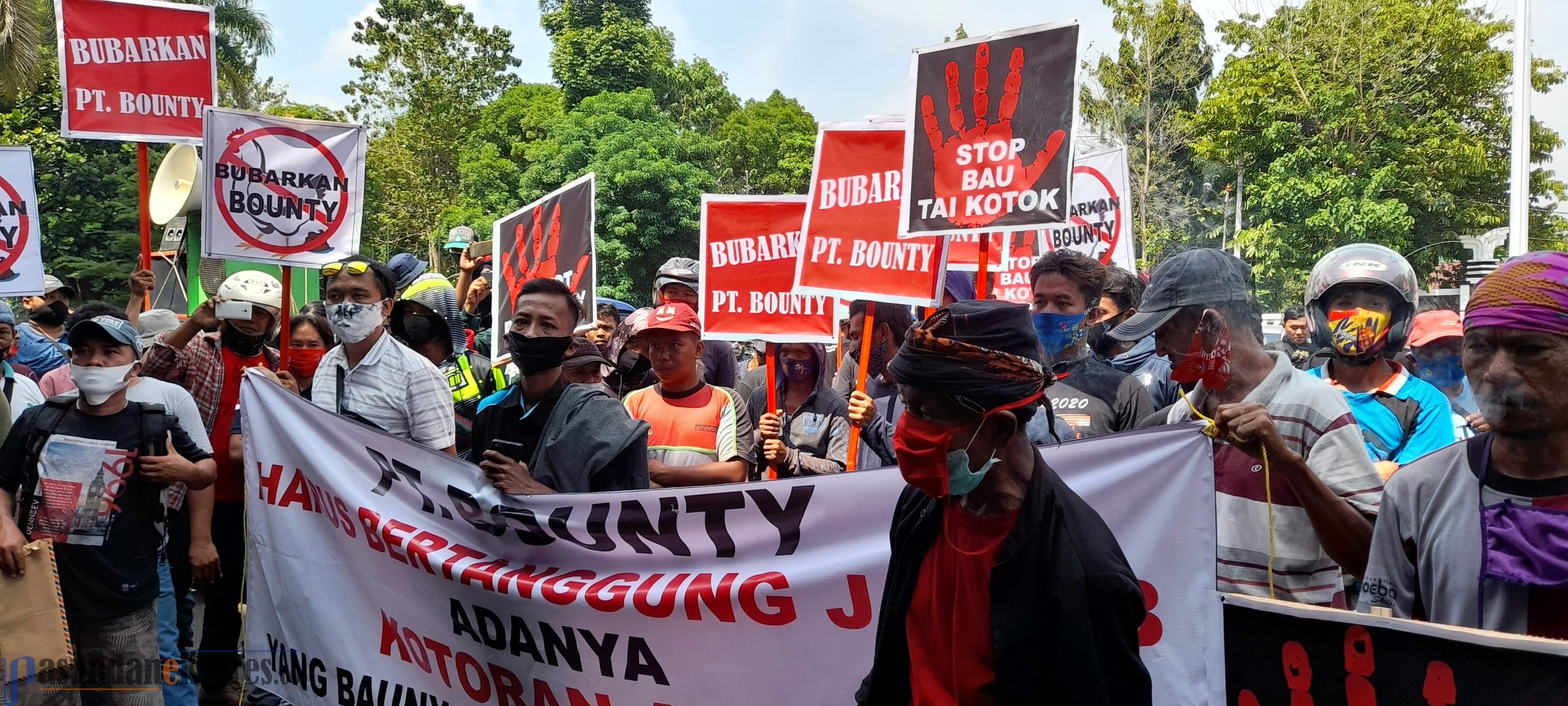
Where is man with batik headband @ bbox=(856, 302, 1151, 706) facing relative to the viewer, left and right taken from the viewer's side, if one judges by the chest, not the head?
facing the viewer and to the left of the viewer

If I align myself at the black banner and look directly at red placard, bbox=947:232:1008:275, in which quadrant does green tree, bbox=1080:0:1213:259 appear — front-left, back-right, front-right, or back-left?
front-right

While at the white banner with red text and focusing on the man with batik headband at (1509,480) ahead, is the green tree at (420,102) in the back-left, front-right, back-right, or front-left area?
back-left

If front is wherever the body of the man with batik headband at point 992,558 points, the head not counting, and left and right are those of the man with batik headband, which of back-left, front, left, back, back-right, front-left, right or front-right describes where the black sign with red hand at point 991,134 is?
back-right

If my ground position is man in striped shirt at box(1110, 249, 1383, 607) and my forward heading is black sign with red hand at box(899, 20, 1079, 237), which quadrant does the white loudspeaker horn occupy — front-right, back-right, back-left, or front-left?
front-left

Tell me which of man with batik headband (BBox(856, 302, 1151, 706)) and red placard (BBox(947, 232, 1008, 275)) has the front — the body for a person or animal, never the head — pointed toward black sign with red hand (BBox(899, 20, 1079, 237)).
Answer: the red placard

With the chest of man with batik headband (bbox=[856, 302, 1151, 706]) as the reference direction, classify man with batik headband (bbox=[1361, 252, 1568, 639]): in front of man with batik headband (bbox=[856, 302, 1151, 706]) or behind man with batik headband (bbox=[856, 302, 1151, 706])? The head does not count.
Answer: behind

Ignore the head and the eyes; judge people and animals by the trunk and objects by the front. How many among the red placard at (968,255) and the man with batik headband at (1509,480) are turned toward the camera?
2

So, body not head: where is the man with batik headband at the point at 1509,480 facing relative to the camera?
toward the camera

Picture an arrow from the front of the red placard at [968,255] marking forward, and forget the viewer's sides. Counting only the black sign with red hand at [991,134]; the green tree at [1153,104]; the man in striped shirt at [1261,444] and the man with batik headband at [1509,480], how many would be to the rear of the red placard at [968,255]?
1

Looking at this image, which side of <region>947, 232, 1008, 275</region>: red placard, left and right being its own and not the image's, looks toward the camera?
front

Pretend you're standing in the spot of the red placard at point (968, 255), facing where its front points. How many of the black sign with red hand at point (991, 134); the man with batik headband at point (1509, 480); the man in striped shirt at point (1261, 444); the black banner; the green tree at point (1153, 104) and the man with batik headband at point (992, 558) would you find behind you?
1

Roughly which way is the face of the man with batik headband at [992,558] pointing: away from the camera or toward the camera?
toward the camera
